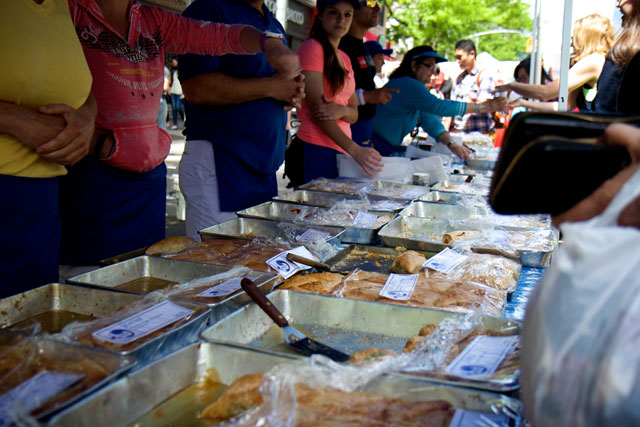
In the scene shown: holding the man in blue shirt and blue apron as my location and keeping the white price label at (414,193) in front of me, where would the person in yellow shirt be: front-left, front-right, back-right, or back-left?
back-right

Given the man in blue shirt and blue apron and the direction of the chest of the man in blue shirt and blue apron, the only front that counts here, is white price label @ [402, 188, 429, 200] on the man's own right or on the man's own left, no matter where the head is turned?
on the man's own left

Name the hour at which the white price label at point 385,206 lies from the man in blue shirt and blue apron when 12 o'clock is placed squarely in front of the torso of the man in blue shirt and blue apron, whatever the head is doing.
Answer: The white price label is roughly at 11 o'clock from the man in blue shirt and blue apron.

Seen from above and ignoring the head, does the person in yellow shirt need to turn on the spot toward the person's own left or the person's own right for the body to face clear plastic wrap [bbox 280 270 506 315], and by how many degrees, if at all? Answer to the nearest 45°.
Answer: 0° — they already face it

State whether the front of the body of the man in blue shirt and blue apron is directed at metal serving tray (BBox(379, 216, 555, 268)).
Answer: yes

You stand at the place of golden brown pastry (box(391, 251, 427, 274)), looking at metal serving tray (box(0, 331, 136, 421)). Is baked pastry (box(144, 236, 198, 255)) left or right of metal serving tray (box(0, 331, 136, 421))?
right

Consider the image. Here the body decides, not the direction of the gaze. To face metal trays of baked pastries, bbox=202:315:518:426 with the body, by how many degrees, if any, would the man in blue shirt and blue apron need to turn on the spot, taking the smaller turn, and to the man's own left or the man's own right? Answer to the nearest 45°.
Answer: approximately 45° to the man's own right

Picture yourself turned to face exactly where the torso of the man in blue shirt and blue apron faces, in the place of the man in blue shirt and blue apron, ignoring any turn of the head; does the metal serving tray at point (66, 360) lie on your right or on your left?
on your right

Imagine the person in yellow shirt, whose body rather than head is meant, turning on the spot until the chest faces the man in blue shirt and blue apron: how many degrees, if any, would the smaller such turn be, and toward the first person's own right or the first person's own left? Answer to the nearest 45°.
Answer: approximately 90° to the first person's own left

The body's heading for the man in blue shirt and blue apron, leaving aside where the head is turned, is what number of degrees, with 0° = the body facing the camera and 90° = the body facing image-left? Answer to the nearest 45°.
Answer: approximately 315°

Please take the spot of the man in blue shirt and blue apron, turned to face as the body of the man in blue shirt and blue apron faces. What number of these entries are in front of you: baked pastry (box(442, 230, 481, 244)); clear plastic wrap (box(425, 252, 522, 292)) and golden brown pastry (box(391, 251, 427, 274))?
3
